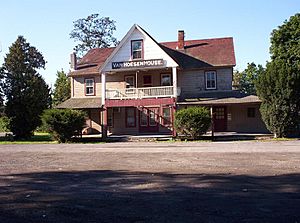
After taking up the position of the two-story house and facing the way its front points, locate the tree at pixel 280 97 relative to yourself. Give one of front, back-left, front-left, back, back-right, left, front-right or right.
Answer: front-left

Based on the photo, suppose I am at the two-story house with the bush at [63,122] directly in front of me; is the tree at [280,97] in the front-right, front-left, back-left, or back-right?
back-left

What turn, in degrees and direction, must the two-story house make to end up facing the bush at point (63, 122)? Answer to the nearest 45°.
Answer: approximately 45° to its right

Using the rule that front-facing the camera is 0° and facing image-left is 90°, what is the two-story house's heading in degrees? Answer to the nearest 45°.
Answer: approximately 0°

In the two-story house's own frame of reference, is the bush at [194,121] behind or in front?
in front
